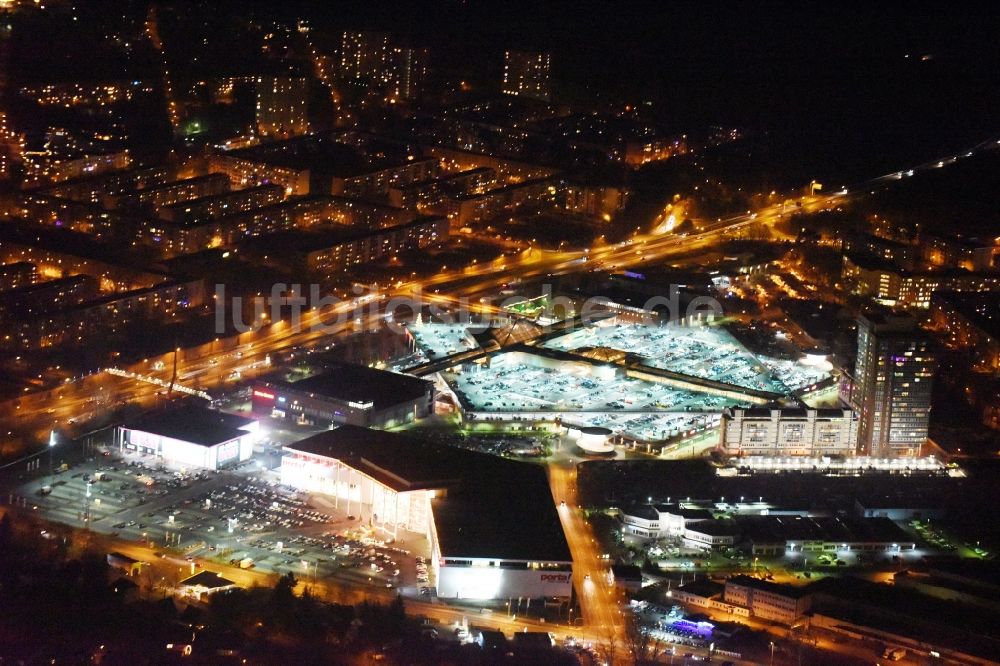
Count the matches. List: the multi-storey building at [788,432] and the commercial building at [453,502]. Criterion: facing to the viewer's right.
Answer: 0

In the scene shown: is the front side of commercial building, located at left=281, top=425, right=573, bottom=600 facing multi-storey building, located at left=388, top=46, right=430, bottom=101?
no

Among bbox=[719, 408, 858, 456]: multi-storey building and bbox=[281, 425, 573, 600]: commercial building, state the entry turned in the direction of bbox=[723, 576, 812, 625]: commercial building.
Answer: the multi-storey building

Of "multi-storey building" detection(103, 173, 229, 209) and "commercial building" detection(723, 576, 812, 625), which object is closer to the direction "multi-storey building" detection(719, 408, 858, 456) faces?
the commercial building

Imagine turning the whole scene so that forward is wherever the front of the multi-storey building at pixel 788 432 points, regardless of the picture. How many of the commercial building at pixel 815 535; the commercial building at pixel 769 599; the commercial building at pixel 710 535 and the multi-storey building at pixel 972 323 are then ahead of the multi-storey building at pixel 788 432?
3

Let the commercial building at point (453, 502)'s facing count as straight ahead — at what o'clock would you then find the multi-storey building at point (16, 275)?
The multi-storey building is roughly at 3 o'clock from the commercial building.

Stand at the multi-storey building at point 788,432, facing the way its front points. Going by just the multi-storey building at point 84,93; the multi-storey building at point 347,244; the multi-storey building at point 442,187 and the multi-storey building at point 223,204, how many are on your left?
0

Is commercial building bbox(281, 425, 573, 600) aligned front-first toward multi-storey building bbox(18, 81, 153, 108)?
no

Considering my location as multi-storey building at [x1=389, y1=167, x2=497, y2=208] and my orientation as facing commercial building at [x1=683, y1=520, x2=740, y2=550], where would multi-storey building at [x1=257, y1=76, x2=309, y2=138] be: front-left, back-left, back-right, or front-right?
back-right

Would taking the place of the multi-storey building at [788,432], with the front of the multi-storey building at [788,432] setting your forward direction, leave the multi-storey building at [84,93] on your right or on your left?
on your right

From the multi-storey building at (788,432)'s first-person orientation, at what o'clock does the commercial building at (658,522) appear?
The commercial building is roughly at 1 o'clock from the multi-storey building.

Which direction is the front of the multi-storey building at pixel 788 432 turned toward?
toward the camera

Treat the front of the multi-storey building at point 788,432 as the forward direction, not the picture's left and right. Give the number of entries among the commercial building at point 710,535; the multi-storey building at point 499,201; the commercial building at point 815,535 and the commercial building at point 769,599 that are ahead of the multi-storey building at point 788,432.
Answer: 3

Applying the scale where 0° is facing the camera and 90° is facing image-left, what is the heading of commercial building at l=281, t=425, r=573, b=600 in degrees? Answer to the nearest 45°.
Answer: approximately 45°

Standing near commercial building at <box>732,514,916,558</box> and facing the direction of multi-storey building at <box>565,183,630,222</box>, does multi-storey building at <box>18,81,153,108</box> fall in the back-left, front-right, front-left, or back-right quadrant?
front-left

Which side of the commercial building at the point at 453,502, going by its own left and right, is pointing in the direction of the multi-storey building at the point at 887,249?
back

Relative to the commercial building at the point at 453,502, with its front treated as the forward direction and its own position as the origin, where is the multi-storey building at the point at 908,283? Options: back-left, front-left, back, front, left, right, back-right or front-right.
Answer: back

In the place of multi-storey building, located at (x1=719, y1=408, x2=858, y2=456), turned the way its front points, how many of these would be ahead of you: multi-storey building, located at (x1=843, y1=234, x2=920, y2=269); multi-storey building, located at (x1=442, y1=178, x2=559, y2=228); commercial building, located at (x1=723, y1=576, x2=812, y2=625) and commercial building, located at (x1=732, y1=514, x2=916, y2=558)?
2

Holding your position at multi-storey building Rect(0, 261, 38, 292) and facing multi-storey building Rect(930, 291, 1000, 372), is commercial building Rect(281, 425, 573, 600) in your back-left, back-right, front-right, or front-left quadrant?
front-right

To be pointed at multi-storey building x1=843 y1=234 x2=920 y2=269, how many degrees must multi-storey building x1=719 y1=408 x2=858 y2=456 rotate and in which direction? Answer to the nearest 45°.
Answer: approximately 180°

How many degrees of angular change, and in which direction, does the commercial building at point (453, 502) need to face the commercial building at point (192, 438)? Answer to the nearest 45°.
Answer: approximately 90° to its right
